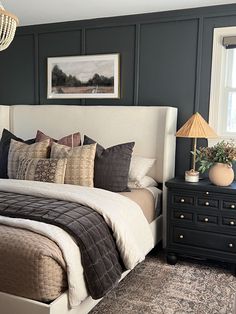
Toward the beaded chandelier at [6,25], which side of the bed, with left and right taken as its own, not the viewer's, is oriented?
front

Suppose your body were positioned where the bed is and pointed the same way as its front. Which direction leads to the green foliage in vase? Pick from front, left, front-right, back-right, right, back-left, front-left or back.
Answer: left

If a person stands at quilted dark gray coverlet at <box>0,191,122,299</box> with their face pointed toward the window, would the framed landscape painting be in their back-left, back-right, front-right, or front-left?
front-left

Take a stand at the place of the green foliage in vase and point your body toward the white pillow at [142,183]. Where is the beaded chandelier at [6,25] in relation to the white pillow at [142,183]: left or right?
left

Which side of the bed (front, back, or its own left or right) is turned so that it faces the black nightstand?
left

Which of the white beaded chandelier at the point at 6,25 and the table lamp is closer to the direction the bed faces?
the white beaded chandelier

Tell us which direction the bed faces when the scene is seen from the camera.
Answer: facing the viewer and to the left of the viewer

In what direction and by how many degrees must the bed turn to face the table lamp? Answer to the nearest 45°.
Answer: approximately 90° to its left
